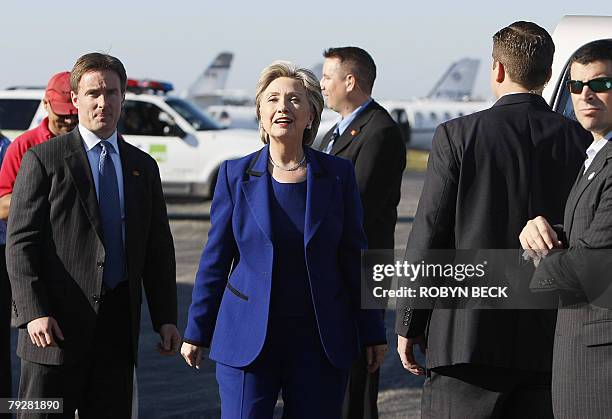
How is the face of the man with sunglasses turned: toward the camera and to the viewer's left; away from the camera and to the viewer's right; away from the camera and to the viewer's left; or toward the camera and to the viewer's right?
toward the camera and to the viewer's left

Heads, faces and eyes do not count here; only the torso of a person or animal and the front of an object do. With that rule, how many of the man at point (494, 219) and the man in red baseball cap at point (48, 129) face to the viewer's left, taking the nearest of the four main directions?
0

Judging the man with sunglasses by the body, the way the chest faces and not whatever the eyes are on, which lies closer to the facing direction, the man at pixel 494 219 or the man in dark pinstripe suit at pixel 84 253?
the man in dark pinstripe suit

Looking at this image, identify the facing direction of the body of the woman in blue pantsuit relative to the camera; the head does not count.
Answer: toward the camera

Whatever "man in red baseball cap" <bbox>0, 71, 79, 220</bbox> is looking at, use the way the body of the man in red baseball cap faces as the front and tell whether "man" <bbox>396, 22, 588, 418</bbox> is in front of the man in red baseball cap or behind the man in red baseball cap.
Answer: in front

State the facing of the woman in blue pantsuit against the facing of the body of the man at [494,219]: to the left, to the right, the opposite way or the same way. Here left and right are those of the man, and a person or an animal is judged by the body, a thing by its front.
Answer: the opposite way

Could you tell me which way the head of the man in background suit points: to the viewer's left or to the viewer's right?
to the viewer's left

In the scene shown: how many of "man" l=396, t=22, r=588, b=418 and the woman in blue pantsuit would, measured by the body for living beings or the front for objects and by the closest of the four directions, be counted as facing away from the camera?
1

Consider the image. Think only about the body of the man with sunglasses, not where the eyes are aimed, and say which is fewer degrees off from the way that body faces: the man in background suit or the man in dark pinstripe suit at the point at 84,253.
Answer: the man in dark pinstripe suit

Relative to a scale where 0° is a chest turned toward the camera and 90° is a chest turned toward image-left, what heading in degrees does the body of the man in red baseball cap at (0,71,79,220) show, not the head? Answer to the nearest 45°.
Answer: approximately 315°

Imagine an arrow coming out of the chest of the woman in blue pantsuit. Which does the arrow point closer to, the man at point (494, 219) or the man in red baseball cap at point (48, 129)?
the man

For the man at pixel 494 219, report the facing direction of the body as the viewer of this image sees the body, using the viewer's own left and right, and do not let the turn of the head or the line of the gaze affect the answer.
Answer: facing away from the viewer
